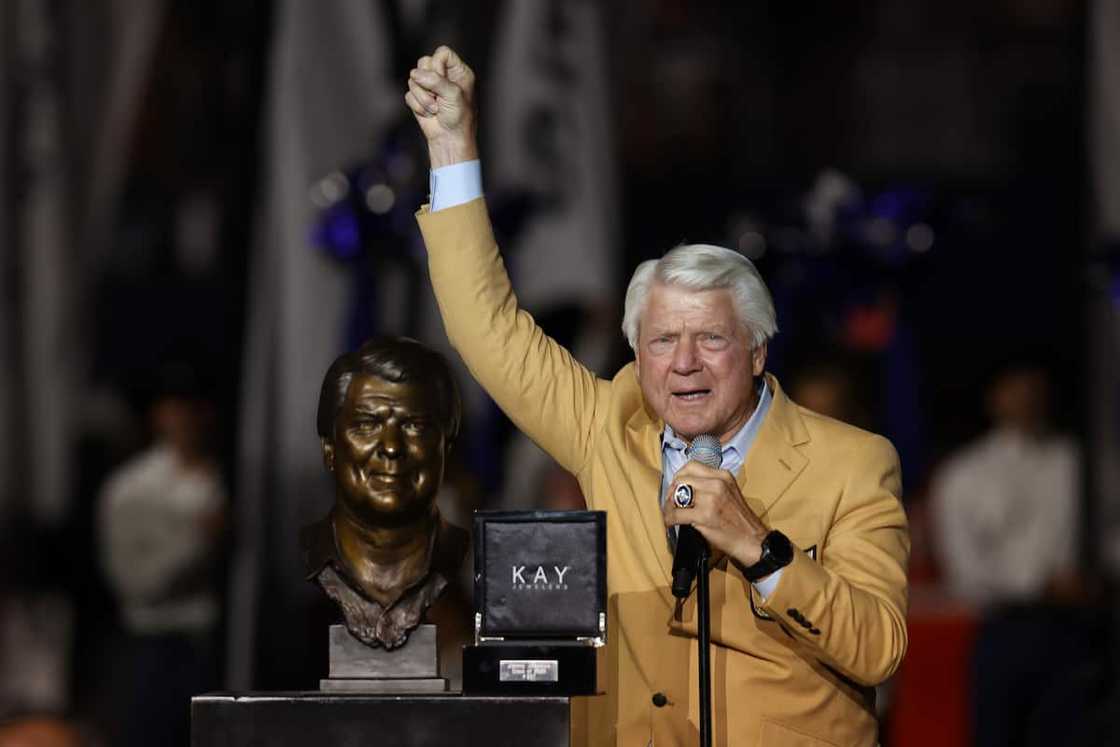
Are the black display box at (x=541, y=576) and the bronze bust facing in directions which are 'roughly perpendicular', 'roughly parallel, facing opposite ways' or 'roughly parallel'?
roughly parallel

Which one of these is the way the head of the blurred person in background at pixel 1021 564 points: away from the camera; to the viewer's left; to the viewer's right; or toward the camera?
toward the camera

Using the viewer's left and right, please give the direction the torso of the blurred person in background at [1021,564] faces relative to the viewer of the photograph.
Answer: facing the viewer

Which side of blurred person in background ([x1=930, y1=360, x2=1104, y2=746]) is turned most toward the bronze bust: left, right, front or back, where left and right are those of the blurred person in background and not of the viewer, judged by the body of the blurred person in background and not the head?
front

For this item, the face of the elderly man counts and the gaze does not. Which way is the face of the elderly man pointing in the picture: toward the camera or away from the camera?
toward the camera

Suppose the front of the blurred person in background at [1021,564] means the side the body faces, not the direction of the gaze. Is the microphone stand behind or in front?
in front

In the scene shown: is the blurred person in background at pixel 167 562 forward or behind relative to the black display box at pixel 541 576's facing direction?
behind

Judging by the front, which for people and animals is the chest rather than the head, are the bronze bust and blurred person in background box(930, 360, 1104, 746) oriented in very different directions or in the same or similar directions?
same or similar directions

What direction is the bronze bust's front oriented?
toward the camera

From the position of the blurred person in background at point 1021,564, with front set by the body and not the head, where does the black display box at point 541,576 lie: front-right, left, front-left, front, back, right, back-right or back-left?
front

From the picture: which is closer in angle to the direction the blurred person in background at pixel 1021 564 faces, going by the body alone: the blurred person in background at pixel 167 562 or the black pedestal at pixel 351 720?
the black pedestal

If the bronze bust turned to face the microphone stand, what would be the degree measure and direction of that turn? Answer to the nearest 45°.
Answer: approximately 45° to its left
